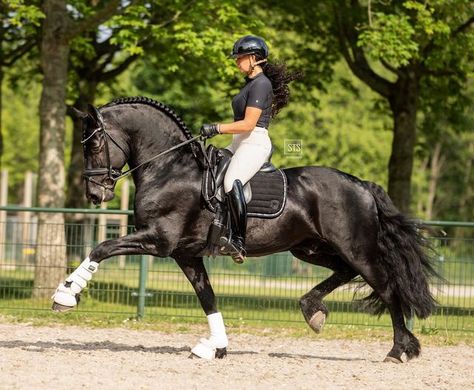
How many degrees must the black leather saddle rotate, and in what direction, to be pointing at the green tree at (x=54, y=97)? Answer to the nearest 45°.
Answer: approximately 45° to its right

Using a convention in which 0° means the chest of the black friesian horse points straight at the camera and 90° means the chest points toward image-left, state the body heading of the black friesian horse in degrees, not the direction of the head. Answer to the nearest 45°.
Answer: approximately 90°

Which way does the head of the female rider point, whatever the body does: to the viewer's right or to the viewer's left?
to the viewer's left

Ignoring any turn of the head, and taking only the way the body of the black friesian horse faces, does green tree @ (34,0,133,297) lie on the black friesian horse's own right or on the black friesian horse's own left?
on the black friesian horse's own right

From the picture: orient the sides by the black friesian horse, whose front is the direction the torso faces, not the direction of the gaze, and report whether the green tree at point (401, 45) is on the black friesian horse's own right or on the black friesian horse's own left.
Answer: on the black friesian horse's own right

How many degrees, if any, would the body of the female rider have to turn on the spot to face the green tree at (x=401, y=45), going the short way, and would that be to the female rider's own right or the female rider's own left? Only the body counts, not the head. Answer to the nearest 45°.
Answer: approximately 90° to the female rider's own right

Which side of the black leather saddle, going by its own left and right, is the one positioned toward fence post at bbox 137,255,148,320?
right

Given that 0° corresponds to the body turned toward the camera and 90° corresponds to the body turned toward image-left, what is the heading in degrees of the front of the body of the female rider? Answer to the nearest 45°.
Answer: approximately 90°

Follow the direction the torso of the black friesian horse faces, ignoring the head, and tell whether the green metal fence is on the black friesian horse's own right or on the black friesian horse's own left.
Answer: on the black friesian horse's own right

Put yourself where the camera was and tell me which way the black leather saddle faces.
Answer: facing to the left of the viewer

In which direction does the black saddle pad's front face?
to the viewer's left
